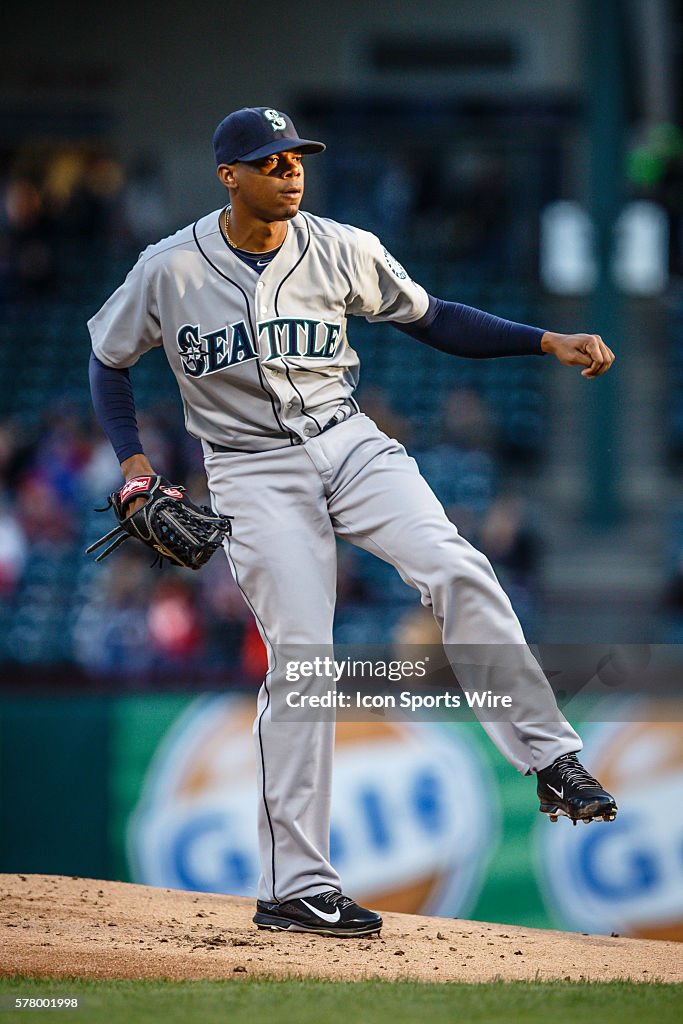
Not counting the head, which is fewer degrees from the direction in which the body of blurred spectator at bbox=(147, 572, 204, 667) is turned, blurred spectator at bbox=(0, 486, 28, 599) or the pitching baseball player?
the pitching baseball player

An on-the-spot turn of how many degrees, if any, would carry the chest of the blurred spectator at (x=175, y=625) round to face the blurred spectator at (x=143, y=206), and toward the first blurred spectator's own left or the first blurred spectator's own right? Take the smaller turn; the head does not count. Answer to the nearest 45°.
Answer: approximately 180°

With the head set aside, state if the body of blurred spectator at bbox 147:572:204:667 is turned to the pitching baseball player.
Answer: yes

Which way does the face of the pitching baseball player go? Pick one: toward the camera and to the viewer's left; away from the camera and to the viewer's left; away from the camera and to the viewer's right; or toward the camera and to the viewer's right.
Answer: toward the camera and to the viewer's right

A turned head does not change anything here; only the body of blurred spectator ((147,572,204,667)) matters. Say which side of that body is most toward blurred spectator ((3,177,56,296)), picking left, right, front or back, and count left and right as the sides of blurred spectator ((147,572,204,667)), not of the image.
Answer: back

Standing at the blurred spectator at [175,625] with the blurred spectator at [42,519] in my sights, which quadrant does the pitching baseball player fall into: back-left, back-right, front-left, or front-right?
back-left

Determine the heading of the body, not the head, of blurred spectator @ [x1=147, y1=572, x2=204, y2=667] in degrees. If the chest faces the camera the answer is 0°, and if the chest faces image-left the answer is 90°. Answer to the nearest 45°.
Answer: approximately 0°
